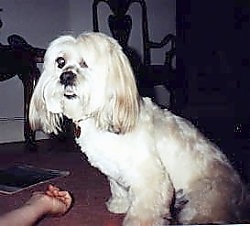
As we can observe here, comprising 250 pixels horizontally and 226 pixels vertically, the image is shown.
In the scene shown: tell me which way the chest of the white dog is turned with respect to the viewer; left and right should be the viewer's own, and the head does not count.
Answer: facing the viewer and to the left of the viewer
